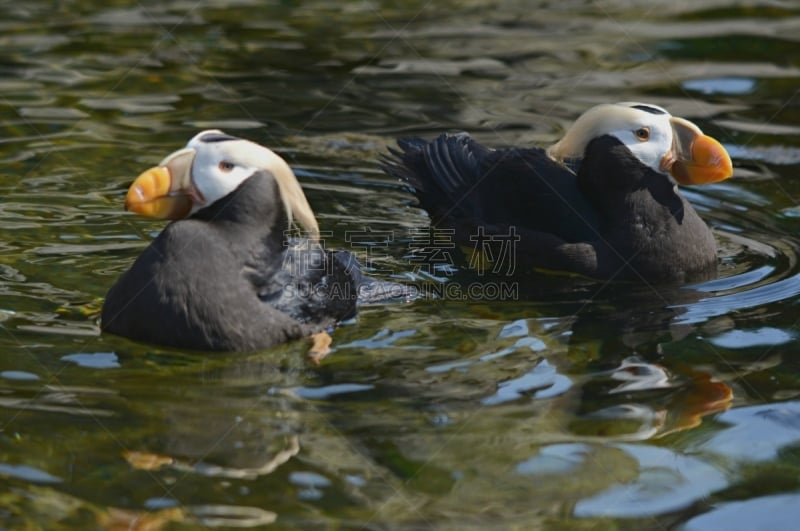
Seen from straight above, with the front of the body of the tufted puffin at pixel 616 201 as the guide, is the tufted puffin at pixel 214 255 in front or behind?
behind

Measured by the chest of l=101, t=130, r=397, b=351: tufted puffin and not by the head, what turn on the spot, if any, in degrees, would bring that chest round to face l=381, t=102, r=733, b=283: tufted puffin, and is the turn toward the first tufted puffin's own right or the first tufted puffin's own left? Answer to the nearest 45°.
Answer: approximately 180°

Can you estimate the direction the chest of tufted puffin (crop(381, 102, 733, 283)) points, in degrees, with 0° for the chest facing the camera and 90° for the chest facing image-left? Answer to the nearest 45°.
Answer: approximately 270°

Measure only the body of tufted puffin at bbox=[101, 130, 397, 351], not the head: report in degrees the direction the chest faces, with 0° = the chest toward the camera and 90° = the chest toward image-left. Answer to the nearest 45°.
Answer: approximately 45°

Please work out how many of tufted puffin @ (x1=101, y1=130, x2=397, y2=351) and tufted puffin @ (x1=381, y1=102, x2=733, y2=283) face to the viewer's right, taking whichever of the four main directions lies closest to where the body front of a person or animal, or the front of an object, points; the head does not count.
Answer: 1

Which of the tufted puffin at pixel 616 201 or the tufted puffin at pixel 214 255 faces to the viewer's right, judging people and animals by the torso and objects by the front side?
the tufted puffin at pixel 616 201
